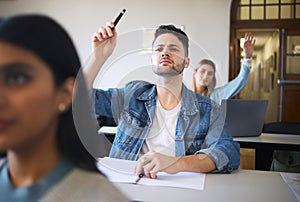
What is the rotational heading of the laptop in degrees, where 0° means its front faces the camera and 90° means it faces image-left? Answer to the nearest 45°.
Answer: approximately 180°

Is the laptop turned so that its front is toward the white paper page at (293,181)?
no
